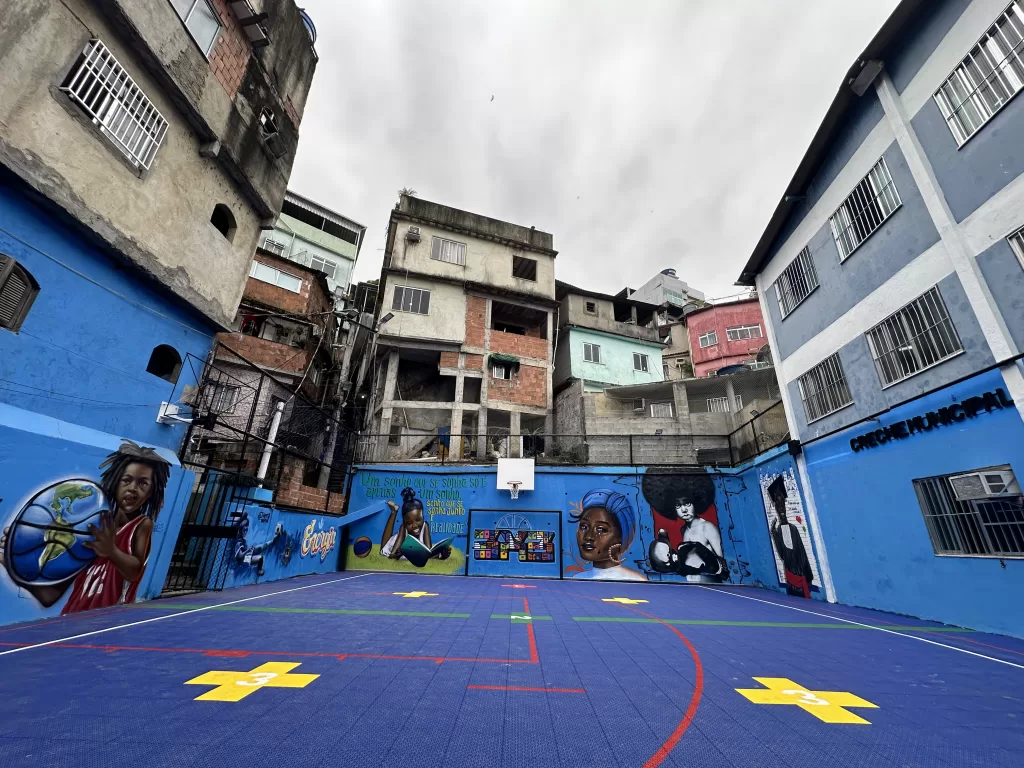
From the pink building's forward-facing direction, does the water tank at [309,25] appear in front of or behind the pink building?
in front

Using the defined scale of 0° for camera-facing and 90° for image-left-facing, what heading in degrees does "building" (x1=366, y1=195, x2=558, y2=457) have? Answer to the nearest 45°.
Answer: approximately 0°

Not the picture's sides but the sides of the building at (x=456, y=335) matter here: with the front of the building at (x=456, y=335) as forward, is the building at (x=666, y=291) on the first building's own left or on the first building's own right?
on the first building's own left

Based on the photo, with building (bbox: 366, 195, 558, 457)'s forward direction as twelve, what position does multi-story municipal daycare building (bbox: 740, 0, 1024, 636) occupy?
The multi-story municipal daycare building is roughly at 11 o'clock from the building.

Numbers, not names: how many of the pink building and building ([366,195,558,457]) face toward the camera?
2

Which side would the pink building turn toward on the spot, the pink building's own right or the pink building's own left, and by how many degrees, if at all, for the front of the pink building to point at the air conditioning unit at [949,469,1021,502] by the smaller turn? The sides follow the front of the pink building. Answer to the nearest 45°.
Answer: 0° — it already faces it

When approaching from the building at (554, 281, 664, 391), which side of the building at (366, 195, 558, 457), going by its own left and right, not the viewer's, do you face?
left

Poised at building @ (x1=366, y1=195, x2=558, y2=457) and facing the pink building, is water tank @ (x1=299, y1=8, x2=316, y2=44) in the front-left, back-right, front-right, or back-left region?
back-right

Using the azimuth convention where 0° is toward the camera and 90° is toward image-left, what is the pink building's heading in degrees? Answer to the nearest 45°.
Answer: approximately 0°

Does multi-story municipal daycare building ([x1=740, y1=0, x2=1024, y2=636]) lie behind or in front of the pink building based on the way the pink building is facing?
in front

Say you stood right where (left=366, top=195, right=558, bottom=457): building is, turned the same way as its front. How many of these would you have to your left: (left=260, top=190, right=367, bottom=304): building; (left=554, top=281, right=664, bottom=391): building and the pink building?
2

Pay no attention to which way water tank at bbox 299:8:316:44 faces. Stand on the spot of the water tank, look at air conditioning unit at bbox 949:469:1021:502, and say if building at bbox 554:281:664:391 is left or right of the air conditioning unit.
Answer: left
